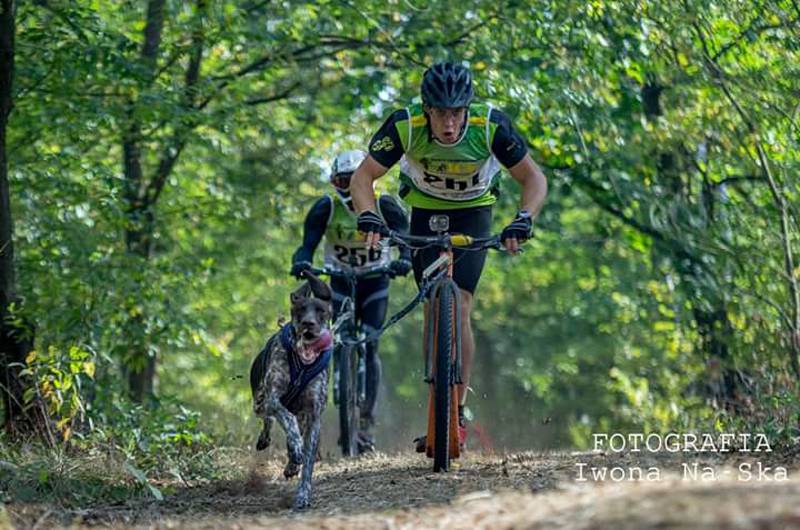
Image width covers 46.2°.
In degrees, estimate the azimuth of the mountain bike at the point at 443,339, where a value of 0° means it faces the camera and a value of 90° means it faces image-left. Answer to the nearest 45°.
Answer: approximately 0°

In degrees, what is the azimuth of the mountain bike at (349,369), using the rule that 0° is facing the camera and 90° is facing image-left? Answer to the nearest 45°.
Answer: approximately 0°

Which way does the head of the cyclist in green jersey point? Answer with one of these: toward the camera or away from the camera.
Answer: toward the camera

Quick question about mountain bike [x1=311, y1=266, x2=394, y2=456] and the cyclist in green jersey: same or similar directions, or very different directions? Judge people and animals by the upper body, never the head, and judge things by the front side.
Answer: same or similar directions

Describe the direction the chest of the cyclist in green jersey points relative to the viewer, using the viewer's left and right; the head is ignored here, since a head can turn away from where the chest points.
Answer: facing the viewer

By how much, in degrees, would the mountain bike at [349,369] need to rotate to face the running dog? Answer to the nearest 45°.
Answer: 0° — it already faces it

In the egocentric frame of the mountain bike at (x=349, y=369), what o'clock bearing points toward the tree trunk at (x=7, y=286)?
The tree trunk is roughly at 3 o'clock from the mountain bike.
